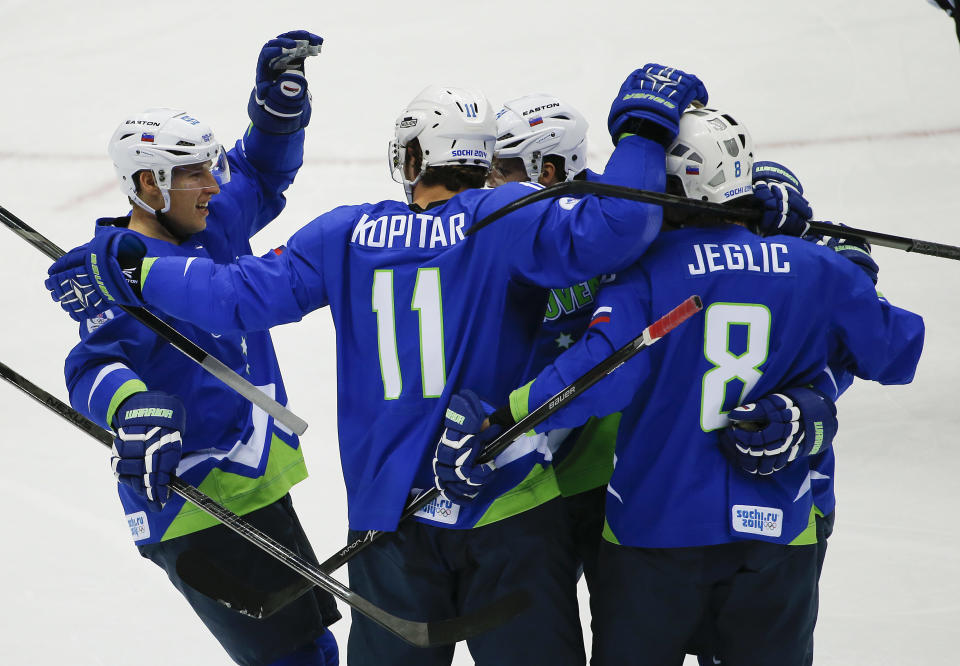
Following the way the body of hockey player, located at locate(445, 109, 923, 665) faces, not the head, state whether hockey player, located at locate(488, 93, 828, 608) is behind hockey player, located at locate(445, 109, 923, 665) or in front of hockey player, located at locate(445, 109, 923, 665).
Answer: in front

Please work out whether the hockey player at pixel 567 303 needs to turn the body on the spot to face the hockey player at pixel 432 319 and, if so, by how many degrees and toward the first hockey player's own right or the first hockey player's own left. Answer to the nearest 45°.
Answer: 0° — they already face them

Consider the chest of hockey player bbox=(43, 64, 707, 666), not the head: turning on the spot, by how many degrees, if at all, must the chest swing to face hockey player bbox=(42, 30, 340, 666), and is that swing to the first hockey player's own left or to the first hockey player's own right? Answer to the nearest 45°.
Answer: approximately 45° to the first hockey player's own left

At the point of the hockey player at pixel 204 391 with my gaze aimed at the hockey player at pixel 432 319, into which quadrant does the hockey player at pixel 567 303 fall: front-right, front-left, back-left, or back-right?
front-left

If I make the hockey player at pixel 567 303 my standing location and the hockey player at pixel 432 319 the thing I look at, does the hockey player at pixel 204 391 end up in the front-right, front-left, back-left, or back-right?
front-right

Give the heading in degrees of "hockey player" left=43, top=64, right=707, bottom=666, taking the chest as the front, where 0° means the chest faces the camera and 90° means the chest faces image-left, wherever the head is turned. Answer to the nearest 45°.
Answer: approximately 180°

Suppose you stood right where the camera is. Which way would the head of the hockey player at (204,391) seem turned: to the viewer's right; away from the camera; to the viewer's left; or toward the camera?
to the viewer's right

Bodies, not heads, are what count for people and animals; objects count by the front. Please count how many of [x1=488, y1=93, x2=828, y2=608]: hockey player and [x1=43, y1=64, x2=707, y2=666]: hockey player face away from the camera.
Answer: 1

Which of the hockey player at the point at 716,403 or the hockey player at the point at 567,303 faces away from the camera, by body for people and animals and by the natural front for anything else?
the hockey player at the point at 716,403

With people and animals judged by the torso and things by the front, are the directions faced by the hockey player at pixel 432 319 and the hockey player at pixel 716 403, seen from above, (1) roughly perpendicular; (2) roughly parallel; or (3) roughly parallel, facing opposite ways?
roughly parallel

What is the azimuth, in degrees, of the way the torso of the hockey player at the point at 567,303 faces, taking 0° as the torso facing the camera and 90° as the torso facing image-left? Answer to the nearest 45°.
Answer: approximately 45°

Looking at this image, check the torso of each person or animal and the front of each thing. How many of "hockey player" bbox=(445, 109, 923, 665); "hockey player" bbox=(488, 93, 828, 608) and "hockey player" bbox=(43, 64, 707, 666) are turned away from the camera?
2

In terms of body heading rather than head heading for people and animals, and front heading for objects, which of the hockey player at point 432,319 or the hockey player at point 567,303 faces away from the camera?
the hockey player at point 432,319

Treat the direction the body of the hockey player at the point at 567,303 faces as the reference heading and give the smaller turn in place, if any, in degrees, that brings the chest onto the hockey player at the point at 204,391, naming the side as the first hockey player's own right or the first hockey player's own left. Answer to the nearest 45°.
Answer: approximately 45° to the first hockey player's own right

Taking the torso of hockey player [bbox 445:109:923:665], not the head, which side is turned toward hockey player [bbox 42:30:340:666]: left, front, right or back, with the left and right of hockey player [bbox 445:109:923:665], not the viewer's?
left

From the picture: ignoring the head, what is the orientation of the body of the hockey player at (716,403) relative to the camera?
away from the camera

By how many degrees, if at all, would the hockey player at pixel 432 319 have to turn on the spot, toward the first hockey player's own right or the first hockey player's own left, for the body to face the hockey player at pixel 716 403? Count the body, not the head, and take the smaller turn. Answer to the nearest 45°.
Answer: approximately 90° to the first hockey player's own right
